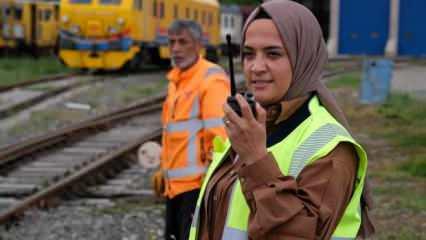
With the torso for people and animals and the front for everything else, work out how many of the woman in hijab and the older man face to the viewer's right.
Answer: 0

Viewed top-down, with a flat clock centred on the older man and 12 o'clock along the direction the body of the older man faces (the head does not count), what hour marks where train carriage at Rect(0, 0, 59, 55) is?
The train carriage is roughly at 4 o'clock from the older man.

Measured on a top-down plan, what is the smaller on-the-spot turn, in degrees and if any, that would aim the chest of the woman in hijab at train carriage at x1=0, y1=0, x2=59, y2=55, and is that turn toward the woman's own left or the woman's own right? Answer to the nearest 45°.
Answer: approximately 135° to the woman's own right

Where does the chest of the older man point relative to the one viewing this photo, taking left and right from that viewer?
facing the viewer and to the left of the viewer

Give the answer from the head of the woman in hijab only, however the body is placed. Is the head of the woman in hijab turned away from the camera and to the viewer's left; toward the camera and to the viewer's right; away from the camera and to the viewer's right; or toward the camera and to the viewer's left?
toward the camera and to the viewer's left

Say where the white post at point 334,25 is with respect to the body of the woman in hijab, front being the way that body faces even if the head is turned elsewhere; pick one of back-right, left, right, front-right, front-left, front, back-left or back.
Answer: back-right

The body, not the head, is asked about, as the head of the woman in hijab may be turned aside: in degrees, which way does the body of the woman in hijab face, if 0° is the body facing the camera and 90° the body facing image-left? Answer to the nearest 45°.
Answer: approximately 45°

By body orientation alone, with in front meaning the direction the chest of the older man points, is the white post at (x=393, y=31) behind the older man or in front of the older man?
behind
